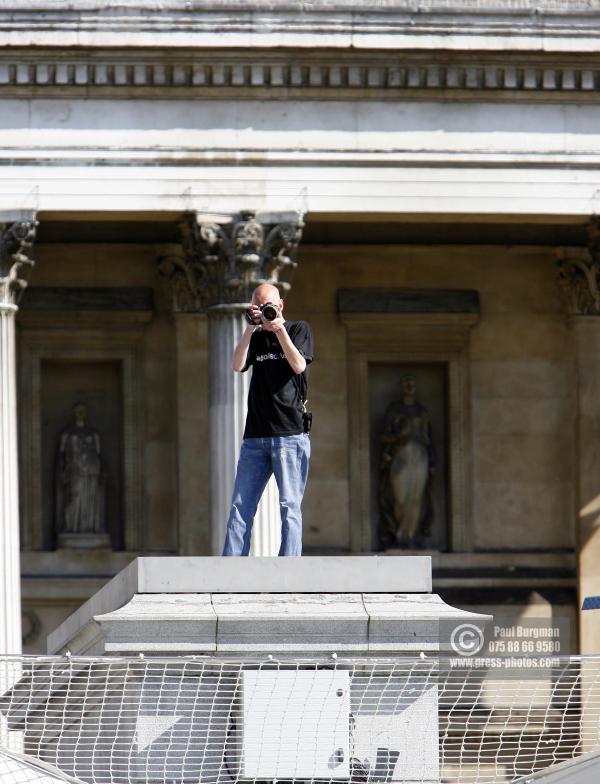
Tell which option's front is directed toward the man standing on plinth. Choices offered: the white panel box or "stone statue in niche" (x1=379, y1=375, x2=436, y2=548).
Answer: the stone statue in niche

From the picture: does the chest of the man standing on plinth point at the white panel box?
yes

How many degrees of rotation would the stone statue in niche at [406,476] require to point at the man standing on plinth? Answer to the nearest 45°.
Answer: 0° — it already faces them

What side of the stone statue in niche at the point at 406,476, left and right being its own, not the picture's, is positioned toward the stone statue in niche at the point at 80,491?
right

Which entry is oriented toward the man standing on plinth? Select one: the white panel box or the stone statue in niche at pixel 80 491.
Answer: the stone statue in niche

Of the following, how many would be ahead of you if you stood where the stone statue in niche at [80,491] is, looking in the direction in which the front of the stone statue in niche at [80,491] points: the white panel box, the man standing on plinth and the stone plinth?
3
